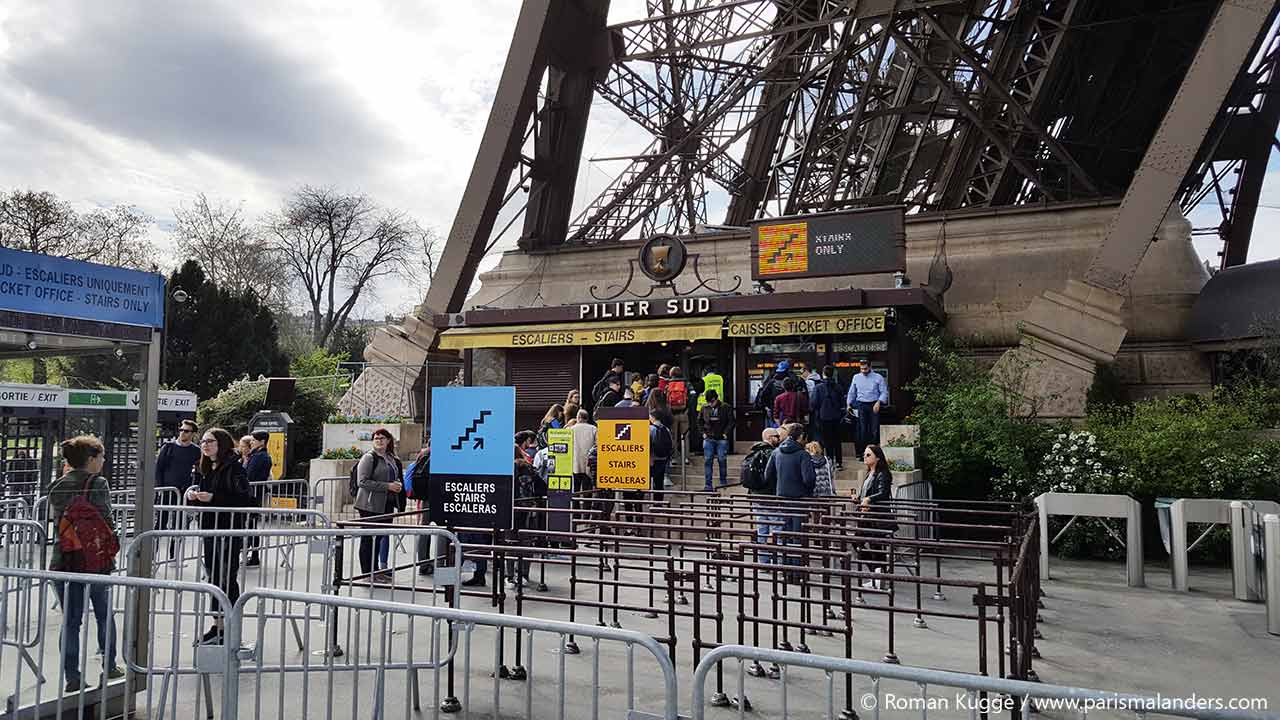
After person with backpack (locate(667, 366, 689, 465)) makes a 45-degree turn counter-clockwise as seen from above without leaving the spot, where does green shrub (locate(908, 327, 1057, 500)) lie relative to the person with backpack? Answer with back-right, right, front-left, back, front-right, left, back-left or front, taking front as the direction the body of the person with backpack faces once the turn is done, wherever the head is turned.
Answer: back-right

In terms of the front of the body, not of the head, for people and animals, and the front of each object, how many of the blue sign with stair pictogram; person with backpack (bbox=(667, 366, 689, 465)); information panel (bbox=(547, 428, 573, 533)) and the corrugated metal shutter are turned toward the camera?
3

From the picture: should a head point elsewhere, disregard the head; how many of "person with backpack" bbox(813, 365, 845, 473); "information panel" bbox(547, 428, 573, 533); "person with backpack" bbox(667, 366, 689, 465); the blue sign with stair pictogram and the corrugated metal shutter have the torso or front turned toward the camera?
3

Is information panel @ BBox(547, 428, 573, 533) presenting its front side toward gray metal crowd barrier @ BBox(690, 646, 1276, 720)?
yes

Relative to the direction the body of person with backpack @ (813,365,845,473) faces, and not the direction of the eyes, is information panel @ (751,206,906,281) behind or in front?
in front

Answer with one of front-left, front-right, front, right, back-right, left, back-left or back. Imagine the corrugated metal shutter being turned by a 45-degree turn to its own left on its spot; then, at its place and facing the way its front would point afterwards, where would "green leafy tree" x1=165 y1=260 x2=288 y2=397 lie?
back

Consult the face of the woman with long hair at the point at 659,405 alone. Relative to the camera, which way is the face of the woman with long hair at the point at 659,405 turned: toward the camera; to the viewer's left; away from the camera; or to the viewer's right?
away from the camera

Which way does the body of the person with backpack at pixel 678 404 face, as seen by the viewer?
away from the camera

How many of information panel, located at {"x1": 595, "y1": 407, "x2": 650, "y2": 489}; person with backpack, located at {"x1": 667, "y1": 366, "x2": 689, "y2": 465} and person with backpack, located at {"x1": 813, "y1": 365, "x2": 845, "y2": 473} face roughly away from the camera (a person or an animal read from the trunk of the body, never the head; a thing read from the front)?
2

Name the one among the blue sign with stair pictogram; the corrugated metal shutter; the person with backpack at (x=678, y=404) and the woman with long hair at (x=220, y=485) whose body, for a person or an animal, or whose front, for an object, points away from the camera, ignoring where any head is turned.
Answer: the person with backpack

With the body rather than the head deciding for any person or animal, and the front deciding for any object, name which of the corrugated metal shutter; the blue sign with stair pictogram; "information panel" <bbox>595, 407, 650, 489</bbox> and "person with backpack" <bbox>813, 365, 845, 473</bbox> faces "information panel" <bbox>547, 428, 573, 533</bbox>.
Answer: the corrugated metal shutter

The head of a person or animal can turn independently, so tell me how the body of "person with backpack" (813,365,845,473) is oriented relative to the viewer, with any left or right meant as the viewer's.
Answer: facing away from the viewer

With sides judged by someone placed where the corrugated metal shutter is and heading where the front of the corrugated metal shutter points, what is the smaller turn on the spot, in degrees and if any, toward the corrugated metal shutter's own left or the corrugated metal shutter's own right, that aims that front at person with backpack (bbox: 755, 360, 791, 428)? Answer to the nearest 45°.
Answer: approximately 45° to the corrugated metal shutter's own left
